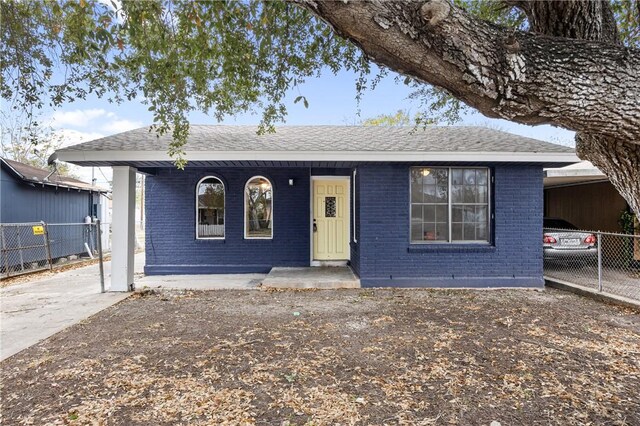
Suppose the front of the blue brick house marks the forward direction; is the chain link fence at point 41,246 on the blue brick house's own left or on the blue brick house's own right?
on the blue brick house's own right

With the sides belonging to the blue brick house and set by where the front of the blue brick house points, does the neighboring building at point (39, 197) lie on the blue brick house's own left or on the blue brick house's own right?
on the blue brick house's own right

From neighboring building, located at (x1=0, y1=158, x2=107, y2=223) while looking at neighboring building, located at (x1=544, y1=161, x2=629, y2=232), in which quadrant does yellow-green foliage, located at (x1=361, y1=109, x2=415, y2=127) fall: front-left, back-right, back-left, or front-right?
front-left

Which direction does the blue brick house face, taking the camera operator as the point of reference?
facing the viewer

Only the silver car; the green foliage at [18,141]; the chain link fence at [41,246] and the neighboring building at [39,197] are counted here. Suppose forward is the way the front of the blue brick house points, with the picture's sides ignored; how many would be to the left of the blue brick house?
1

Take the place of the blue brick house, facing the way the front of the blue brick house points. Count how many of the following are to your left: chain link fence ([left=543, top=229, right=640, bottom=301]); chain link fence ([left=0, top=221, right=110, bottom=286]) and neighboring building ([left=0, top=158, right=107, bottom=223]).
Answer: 1

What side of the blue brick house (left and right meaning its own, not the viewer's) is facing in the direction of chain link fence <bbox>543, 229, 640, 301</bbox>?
left

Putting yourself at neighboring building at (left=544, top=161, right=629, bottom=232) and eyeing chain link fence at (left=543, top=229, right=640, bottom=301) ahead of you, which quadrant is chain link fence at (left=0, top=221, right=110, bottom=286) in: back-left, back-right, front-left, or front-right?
front-right

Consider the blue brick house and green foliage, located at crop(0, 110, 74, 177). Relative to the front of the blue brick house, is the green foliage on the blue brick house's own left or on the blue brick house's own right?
on the blue brick house's own right

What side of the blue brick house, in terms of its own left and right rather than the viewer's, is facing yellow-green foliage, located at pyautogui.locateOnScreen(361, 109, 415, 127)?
back

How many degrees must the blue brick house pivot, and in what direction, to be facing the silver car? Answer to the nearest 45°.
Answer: approximately 90° to its left

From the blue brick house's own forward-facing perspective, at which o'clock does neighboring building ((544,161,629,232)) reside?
The neighboring building is roughly at 8 o'clock from the blue brick house.
